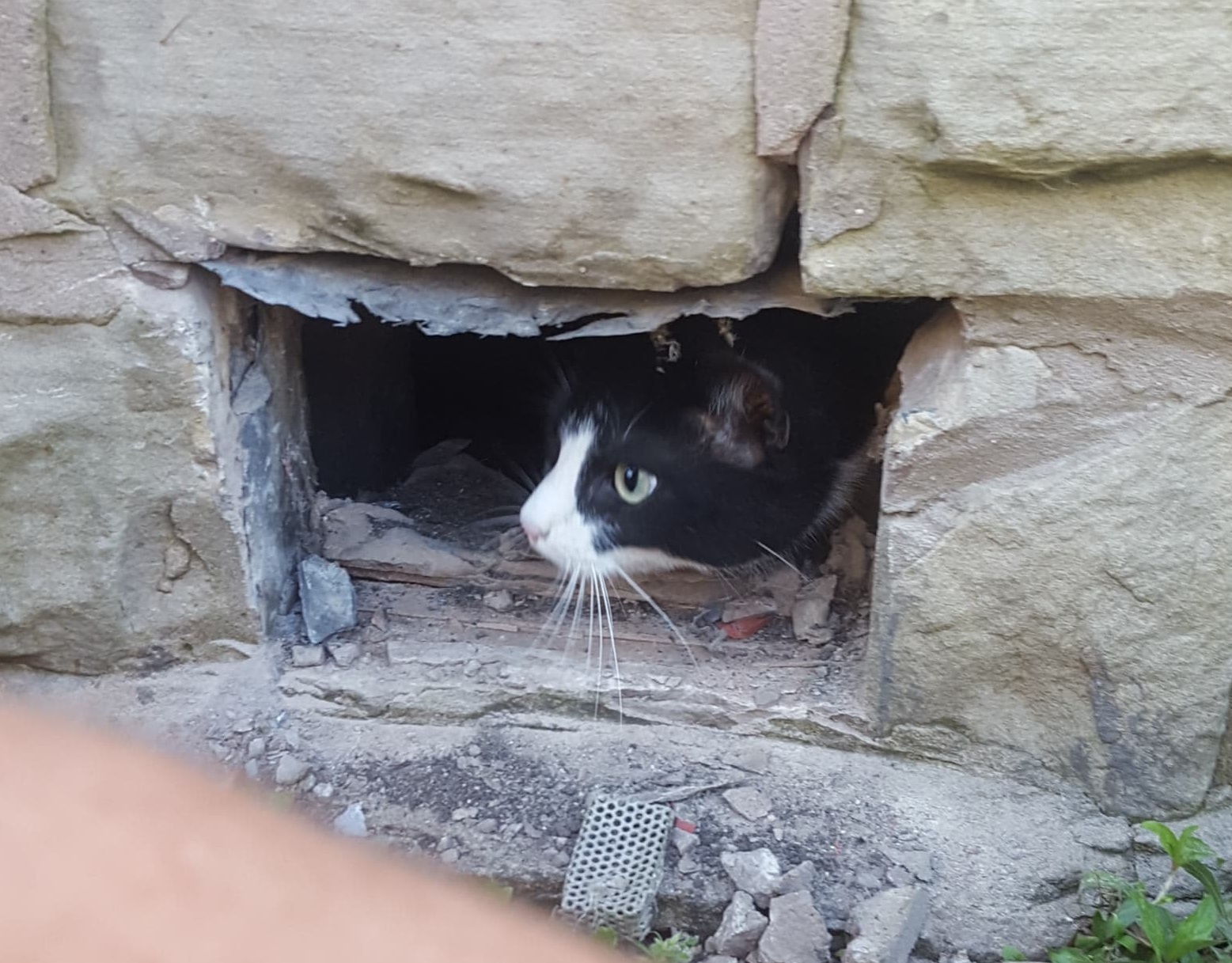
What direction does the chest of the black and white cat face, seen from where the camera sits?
to the viewer's left

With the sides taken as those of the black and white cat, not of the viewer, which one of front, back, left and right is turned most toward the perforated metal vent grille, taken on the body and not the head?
left

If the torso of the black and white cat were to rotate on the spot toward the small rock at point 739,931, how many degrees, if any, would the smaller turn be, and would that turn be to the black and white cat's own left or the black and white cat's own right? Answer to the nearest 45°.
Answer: approximately 90° to the black and white cat's own left

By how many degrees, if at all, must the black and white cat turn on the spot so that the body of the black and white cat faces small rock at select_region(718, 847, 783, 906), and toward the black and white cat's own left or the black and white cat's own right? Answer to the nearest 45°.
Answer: approximately 90° to the black and white cat's own left

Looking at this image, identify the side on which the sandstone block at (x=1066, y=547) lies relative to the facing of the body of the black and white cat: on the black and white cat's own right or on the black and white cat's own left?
on the black and white cat's own left
